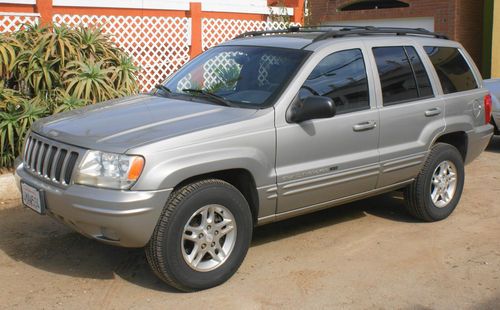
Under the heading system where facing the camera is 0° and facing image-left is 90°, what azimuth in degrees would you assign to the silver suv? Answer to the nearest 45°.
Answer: approximately 45°

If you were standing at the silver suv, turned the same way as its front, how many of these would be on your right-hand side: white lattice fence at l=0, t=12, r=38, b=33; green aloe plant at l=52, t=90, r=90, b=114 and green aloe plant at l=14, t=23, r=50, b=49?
3

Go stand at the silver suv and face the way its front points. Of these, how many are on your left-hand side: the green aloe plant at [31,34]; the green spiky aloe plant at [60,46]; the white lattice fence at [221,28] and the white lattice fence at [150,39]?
0

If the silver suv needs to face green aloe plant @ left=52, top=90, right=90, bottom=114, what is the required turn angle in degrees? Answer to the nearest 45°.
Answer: approximately 90° to its right

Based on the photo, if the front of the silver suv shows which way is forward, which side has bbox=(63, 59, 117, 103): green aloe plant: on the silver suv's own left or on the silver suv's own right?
on the silver suv's own right

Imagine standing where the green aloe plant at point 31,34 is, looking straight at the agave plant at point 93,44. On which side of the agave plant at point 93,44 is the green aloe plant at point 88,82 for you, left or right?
right

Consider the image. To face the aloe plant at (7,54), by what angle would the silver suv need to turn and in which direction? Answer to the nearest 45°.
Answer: approximately 90° to its right

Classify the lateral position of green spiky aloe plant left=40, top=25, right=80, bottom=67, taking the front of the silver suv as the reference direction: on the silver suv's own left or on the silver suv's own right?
on the silver suv's own right

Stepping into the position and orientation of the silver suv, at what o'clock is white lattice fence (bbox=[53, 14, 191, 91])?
The white lattice fence is roughly at 4 o'clock from the silver suv.

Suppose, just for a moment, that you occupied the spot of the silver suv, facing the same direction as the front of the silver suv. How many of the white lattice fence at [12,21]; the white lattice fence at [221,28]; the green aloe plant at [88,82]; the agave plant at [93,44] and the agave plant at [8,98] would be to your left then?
0

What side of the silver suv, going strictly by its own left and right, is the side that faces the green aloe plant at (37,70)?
right

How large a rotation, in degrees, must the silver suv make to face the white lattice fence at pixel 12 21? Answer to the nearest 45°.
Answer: approximately 90° to its right

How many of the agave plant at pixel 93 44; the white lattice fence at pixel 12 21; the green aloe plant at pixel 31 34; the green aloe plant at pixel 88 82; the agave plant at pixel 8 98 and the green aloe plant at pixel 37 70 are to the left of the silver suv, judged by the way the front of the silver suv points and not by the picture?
0

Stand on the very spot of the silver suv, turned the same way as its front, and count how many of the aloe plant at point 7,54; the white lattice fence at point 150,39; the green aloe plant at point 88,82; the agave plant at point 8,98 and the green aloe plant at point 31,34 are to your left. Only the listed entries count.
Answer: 0

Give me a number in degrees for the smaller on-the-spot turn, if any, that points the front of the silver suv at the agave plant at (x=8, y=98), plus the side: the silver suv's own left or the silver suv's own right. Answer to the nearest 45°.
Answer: approximately 90° to the silver suv's own right

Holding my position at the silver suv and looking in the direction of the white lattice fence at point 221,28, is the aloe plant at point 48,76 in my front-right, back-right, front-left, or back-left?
front-left

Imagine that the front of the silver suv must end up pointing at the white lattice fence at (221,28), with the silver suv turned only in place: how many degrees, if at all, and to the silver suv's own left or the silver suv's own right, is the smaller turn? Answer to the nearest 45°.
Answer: approximately 135° to the silver suv's own right

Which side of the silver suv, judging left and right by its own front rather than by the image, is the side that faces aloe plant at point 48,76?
right

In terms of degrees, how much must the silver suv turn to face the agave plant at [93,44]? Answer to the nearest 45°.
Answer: approximately 90° to its right
